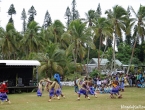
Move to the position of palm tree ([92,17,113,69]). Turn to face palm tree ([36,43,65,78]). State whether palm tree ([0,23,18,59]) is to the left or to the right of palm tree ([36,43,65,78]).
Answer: right

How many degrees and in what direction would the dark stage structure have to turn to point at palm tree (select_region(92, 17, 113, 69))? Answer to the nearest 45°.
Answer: approximately 135° to its left

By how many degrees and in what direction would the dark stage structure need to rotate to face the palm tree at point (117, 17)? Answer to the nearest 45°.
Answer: approximately 135° to its left

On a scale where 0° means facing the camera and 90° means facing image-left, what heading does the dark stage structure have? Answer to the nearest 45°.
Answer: approximately 0°

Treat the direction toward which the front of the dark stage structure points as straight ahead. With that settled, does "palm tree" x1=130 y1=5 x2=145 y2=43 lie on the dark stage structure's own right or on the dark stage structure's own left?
on the dark stage structure's own left

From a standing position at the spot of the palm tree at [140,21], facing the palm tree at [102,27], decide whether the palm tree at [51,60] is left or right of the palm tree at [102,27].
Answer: left
